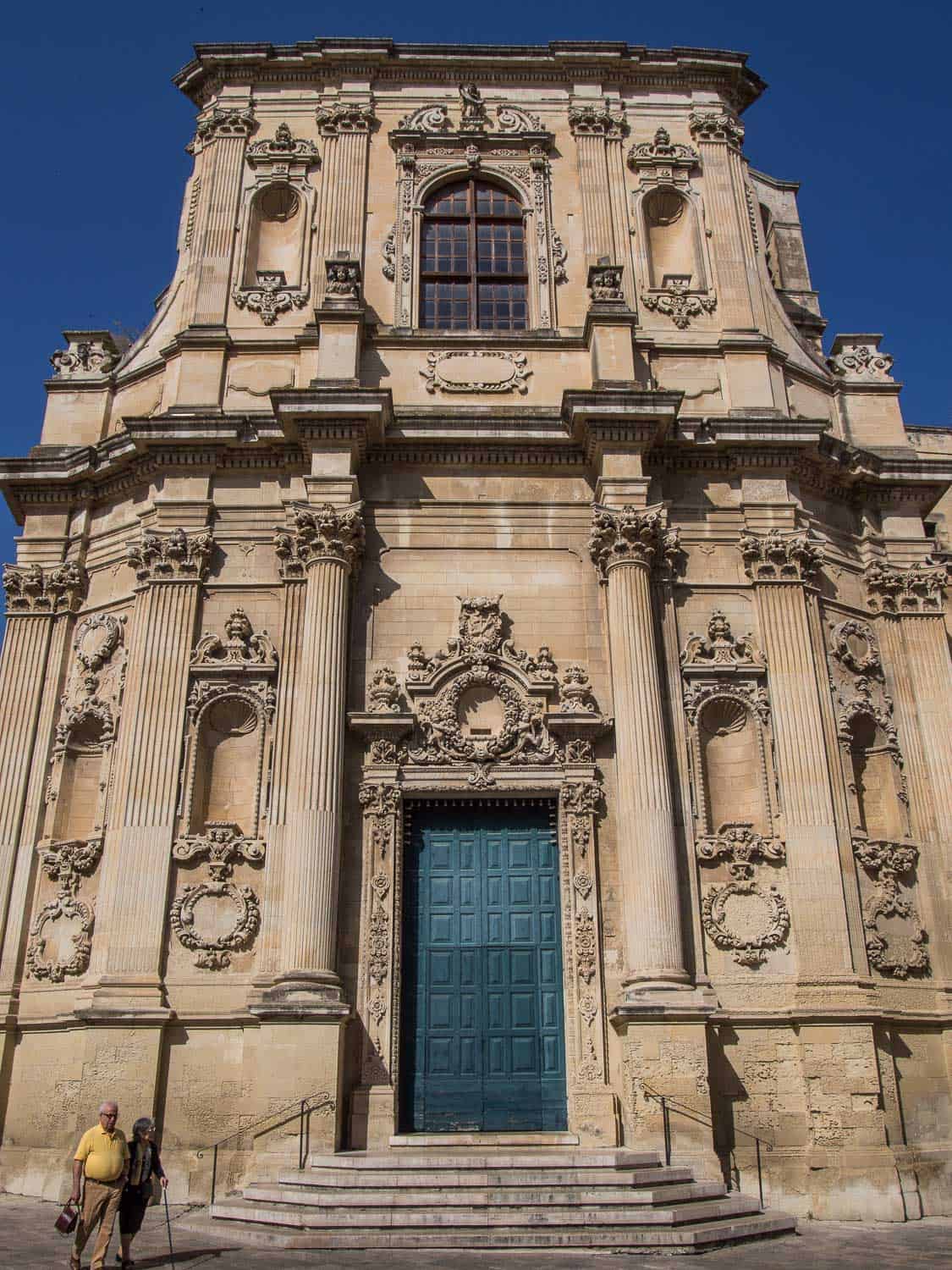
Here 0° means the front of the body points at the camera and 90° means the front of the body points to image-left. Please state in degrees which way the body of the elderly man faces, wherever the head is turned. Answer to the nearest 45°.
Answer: approximately 315°

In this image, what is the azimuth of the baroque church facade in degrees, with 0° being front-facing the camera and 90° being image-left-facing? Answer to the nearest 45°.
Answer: approximately 0°

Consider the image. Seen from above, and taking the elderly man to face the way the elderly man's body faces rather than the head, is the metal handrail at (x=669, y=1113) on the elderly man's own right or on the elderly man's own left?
on the elderly man's own left

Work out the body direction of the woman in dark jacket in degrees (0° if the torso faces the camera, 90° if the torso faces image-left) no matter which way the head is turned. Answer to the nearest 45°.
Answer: approximately 315°

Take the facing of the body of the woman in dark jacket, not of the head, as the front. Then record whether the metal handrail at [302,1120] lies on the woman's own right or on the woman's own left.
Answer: on the woman's own left
